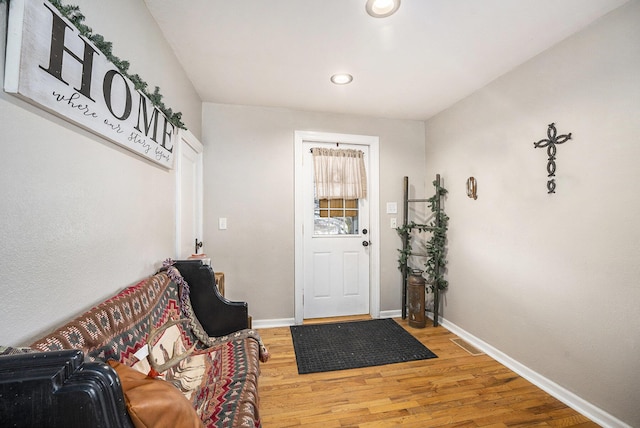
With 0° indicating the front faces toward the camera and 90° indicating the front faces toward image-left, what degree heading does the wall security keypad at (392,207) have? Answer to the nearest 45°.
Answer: approximately 0°

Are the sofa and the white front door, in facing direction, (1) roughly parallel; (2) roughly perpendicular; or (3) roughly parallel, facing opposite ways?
roughly perpendicular

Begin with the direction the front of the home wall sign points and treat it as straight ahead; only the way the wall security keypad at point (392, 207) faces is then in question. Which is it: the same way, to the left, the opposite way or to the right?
to the right

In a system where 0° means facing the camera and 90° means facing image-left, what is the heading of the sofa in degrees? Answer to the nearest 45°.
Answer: approximately 315°

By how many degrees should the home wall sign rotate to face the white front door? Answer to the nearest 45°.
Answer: approximately 90° to its left

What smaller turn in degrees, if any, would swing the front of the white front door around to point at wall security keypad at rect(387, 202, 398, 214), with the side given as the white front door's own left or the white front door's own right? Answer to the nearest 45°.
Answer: approximately 90° to the white front door's own left

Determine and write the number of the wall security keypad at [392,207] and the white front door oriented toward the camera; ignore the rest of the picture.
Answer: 2

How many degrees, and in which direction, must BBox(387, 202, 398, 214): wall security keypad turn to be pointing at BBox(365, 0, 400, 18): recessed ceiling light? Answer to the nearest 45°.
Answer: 0° — it already faces it

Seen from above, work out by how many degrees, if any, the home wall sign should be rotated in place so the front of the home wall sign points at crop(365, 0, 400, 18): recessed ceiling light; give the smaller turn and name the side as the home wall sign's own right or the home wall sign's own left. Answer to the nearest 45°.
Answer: approximately 45° to the home wall sign's own left

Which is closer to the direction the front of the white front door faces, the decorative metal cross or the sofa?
the sofa
